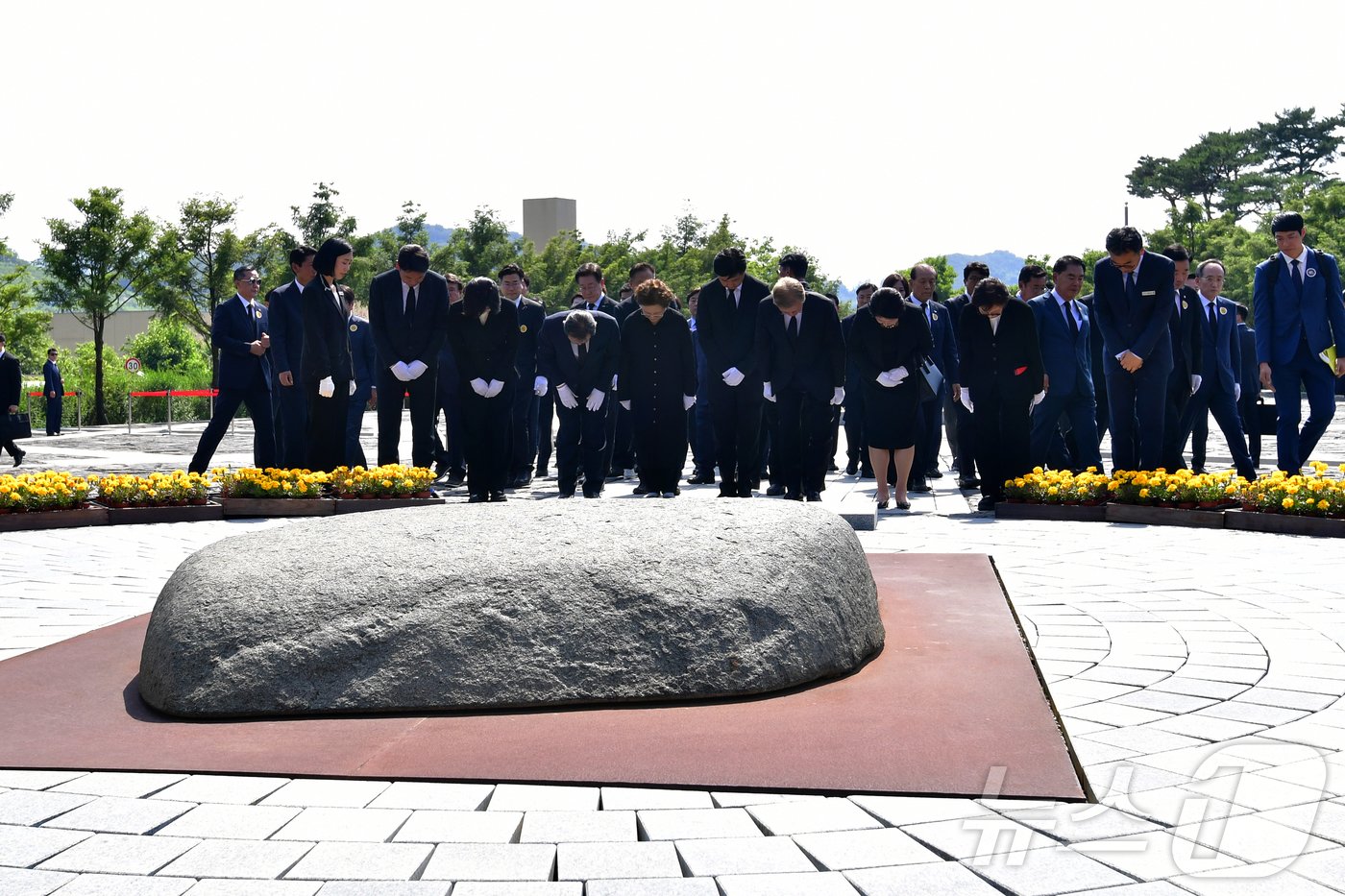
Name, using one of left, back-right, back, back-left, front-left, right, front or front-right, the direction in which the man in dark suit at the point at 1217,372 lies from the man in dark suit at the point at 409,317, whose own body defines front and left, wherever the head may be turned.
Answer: left

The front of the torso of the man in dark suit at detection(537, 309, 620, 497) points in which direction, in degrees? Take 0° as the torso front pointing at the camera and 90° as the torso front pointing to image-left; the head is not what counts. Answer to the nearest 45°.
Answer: approximately 0°

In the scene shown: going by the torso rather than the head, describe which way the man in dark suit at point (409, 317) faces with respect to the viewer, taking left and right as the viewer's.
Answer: facing the viewer

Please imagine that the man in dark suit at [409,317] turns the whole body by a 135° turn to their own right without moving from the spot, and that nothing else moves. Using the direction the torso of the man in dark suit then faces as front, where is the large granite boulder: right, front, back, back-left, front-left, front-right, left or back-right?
back-left

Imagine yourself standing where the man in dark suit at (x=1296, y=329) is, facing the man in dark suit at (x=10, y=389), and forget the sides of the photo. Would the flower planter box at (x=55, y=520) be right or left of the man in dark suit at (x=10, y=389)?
left
